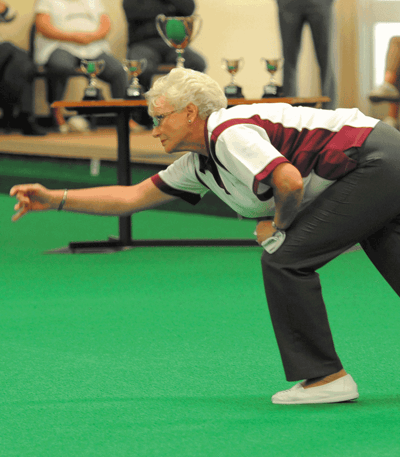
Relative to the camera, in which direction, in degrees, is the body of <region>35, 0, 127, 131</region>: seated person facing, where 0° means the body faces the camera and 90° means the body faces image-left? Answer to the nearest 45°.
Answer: approximately 0°

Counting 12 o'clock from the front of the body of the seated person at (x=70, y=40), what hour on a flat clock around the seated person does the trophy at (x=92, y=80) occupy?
The trophy is roughly at 12 o'clock from the seated person.

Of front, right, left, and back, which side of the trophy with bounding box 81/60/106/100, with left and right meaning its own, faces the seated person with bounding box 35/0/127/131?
back

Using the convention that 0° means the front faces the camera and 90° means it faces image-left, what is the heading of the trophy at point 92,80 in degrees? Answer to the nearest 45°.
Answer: approximately 0°

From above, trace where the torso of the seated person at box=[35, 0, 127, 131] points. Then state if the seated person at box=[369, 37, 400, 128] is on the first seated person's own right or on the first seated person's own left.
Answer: on the first seated person's own left
